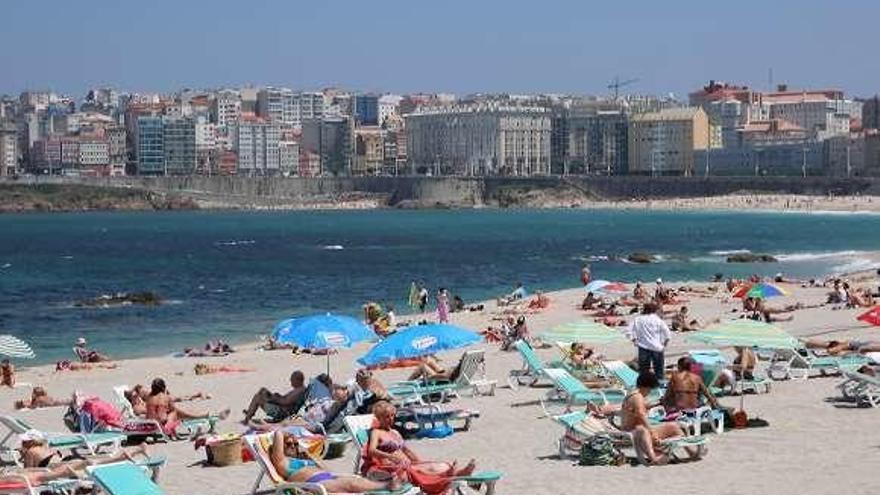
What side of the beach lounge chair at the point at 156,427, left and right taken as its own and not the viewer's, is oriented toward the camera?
right

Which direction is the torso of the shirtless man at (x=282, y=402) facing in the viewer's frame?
to the viewer's left

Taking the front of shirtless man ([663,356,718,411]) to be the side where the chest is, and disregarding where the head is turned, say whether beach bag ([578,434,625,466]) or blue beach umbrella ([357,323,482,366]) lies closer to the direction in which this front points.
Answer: the blue beach umbrella

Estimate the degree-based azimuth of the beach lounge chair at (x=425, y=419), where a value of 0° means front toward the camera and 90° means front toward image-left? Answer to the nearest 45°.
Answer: approximately 270°

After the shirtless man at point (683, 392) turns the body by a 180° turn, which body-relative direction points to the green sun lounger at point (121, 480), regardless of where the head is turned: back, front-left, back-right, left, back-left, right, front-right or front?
front-right

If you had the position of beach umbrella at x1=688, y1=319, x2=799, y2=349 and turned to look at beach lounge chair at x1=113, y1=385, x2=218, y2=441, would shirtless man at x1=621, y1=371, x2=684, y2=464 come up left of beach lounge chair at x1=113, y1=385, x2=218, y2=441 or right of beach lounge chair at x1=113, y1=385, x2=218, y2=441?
left

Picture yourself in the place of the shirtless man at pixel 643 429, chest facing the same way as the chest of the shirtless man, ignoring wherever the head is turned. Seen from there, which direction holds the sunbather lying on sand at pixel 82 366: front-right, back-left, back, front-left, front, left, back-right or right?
back-left

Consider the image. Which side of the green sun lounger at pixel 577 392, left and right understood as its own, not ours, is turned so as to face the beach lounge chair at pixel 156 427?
back
